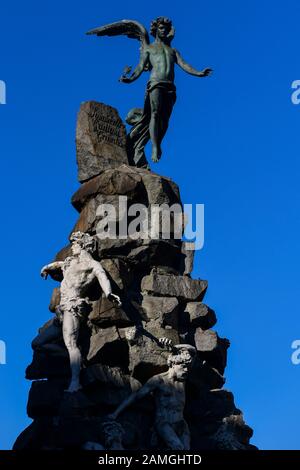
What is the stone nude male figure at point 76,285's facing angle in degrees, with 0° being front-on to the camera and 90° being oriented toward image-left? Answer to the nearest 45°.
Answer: approximately 45°
